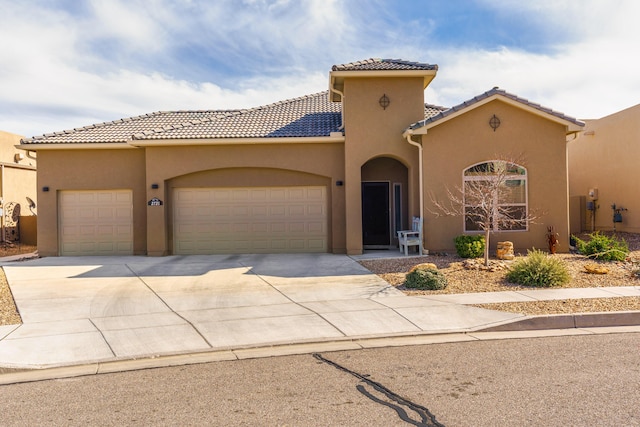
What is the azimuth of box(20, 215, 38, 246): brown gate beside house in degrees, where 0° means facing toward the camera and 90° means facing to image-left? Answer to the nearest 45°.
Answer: approximately 0°

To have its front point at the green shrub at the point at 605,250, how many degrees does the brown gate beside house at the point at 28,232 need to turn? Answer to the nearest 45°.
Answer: approximately 45° to its left

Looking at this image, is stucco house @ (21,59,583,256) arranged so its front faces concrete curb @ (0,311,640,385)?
yes

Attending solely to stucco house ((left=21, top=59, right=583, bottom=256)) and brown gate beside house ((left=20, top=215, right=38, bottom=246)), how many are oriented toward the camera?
2

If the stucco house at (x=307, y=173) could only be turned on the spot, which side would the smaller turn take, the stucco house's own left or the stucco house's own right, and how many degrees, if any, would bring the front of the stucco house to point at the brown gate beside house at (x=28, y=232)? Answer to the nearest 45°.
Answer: approximately 135° to the stucco house's own right

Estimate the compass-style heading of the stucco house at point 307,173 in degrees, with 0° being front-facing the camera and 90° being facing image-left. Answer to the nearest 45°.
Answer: approximately 0°

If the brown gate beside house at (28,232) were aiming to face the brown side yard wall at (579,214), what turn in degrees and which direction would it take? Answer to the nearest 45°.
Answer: approximately 45° to its left

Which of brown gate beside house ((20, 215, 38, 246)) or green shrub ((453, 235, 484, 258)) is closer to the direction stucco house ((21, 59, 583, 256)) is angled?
the green shrub

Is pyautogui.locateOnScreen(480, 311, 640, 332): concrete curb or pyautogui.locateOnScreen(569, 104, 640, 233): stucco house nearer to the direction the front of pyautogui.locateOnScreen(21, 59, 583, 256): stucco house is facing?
the concrete curb

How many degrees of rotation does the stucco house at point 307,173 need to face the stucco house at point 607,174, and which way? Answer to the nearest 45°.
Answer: approximately 90° to its left
